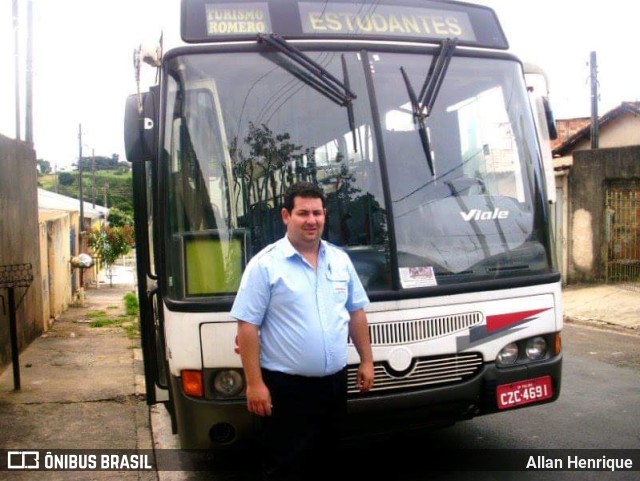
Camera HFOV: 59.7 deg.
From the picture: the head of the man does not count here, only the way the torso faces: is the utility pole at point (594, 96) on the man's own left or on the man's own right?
on the man's own left

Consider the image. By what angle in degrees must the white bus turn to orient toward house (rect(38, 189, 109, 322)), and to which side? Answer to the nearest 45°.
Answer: approximately 135° to its right

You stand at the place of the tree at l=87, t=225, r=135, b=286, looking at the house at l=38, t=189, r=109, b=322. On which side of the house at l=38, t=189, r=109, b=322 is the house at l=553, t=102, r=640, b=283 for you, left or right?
left

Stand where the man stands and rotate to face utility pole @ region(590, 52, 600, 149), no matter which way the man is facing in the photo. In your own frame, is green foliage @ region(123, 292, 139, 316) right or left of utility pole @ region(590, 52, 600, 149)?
left

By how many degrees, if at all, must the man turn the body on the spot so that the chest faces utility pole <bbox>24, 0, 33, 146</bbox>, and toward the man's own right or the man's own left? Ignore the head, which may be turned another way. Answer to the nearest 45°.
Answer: approximately 180°

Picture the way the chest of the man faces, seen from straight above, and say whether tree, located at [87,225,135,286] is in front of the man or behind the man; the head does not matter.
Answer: behind

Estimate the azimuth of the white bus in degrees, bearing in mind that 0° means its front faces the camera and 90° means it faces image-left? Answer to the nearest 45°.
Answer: approximately 0°

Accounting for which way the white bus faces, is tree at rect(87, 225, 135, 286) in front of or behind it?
behind

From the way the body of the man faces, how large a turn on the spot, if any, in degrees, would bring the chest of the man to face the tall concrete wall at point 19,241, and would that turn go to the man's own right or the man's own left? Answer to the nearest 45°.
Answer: approximately 180°

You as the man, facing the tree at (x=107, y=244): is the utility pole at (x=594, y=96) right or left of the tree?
right
